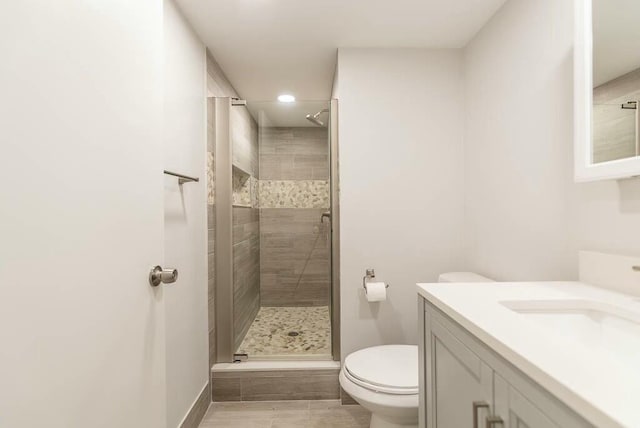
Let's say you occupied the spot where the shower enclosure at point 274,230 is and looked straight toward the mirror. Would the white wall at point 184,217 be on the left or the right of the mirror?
right

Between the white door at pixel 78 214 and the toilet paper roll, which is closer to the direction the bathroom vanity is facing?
the white door

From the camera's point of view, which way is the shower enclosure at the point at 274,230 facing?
toward the camera

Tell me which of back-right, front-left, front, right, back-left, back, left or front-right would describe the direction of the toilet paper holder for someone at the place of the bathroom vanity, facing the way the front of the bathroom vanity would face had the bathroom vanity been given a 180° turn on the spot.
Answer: left

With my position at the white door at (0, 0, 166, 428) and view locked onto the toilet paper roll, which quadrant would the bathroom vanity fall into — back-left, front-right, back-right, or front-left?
front-right

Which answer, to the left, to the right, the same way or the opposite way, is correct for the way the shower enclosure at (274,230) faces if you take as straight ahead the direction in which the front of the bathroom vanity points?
to the left

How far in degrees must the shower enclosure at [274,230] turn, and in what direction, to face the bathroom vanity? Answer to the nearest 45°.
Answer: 0° — it already faces it

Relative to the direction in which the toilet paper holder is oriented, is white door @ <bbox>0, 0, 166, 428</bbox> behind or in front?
in front

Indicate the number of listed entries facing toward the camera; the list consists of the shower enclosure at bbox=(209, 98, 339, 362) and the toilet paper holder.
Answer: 2

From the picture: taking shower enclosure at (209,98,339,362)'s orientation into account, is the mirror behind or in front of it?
in front

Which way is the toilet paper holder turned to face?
toward the camera
